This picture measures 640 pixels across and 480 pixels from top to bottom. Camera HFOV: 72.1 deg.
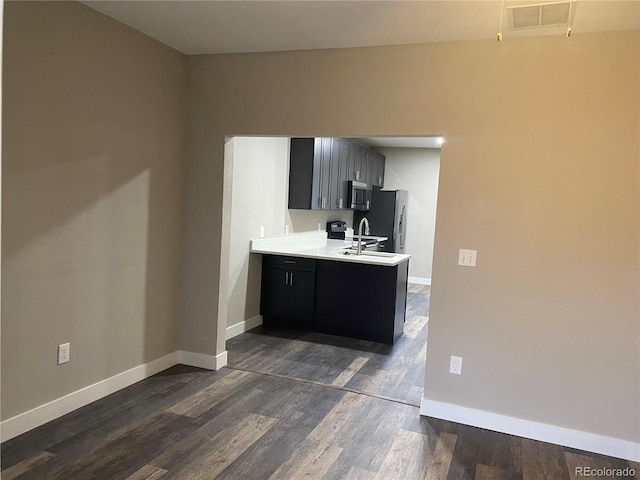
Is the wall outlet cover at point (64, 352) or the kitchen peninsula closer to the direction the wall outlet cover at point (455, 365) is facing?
the wall outlet cover

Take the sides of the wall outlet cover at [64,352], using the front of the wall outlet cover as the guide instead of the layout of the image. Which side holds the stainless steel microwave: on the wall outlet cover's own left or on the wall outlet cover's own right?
on the wall outlet cover's own left

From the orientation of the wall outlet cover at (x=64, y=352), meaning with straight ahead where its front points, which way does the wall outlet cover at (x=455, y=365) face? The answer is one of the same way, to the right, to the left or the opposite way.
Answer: to the right

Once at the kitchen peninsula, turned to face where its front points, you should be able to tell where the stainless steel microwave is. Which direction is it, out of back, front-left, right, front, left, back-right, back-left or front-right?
back

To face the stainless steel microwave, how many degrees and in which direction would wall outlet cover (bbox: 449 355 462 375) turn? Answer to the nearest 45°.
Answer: approximately 135° to its right

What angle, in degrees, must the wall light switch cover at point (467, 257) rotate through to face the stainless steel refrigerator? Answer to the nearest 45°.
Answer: approximately 180°

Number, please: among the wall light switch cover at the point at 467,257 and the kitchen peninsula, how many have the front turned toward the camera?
2

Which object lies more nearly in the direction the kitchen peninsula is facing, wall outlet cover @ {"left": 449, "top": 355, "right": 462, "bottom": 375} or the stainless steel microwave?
the wall outlet cover

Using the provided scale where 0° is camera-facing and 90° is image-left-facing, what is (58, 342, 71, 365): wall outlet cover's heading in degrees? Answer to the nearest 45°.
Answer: approximately 315°

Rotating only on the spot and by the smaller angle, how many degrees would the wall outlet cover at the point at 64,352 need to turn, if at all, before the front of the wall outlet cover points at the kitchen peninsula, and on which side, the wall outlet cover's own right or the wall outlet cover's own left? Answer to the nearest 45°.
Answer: approximately 45° to the wall outlet cover's own left

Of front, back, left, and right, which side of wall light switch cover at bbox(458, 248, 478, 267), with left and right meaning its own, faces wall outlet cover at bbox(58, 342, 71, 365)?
right

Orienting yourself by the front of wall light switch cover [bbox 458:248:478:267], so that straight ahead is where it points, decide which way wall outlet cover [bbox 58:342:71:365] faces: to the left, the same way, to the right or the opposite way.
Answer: to the left
